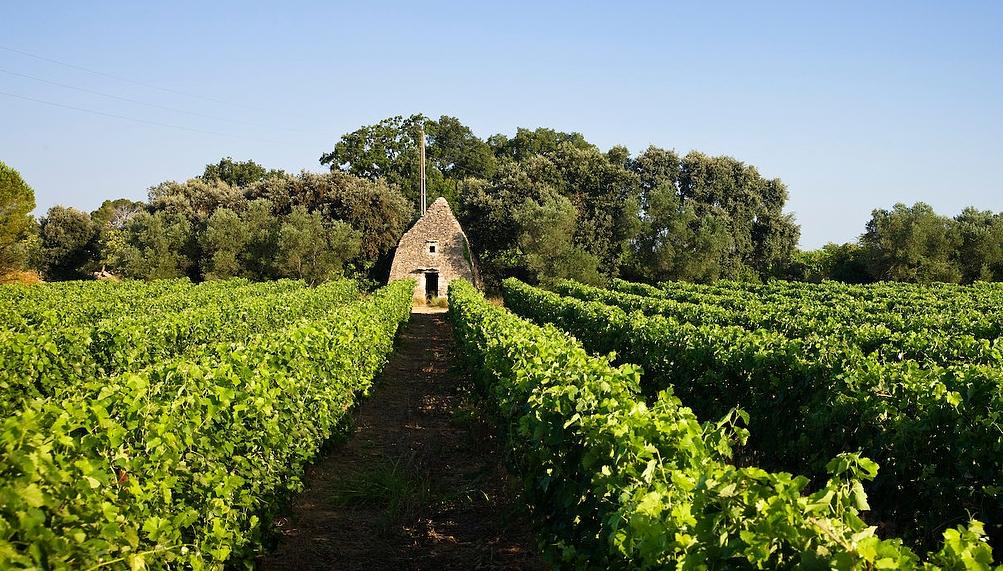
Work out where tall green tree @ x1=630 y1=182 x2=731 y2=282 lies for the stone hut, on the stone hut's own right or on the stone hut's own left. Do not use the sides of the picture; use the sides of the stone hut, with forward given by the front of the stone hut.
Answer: on the stone hut's own left

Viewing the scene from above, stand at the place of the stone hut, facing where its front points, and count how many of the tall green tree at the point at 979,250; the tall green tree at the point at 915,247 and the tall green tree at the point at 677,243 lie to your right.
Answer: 0

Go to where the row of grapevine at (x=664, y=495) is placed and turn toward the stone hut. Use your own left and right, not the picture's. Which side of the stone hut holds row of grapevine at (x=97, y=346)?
left

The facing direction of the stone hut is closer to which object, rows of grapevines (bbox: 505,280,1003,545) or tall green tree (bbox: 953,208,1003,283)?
the rows of grapevines

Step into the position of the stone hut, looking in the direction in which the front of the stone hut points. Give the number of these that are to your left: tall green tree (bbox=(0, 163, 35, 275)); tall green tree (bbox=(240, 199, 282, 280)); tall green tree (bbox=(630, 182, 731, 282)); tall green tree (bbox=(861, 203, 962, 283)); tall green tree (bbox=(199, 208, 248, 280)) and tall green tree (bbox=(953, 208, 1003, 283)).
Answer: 3

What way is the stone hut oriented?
toward the camera

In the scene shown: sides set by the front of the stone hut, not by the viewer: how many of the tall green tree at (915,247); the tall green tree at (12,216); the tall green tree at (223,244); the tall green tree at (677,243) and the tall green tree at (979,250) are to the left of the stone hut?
3

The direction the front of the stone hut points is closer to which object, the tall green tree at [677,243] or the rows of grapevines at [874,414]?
the rows of grapevines

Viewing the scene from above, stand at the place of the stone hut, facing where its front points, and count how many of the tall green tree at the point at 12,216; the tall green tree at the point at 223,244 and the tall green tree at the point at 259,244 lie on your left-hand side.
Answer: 0

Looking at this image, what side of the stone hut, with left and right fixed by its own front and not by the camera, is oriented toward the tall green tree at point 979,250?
left

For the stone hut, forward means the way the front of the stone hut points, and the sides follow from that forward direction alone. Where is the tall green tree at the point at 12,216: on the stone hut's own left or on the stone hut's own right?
on the stone hut's own right

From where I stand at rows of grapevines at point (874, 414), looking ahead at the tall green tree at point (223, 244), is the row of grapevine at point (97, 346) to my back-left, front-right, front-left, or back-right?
front-left

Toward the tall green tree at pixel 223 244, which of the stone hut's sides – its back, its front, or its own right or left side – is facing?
right

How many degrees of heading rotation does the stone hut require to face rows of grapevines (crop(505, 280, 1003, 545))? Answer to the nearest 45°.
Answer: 0° — it already faces it

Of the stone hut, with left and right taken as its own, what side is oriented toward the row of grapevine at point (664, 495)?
front

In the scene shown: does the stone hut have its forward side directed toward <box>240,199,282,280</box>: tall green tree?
no

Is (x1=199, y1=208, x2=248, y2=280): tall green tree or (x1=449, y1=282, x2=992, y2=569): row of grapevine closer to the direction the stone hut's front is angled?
the row of grapevine
